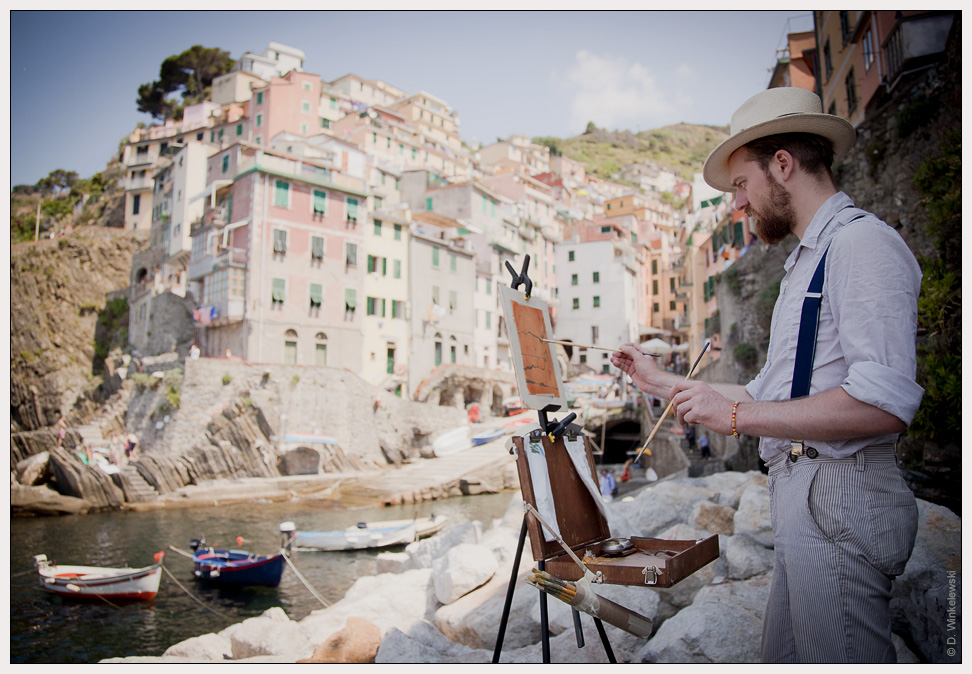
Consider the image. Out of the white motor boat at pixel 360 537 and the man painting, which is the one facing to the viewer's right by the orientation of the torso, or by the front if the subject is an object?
the white motor boat

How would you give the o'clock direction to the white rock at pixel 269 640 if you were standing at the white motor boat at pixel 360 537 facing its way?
The white rock is roughly at 3 o'clock from the white motor boat.

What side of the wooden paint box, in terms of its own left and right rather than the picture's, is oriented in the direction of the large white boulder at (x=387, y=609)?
back

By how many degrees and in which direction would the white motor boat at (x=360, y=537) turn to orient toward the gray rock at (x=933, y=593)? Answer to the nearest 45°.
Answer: approximately 90° to its right

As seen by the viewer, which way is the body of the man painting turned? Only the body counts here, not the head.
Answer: to the viewer's left

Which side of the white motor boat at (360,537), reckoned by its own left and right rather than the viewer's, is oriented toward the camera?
right
